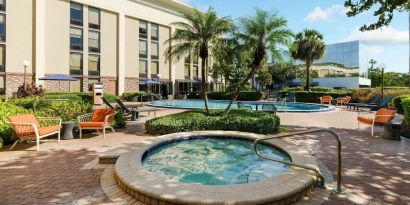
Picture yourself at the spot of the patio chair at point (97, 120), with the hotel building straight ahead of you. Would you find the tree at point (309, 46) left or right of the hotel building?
right

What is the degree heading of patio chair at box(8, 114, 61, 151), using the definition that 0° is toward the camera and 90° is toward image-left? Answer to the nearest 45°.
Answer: approximately 315°

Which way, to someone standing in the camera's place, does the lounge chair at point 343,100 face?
facing to the left of the viewer

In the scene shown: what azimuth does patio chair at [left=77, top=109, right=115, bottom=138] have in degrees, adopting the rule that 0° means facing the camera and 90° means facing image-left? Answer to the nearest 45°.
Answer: approximately 45°

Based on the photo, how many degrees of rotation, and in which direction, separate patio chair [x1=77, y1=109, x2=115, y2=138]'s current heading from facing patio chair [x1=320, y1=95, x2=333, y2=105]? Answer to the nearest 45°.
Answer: approximately 180°

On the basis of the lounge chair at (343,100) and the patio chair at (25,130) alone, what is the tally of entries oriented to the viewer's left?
1

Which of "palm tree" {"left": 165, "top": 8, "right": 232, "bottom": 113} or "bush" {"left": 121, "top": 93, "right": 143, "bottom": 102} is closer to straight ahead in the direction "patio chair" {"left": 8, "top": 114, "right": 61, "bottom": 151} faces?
the palm tree

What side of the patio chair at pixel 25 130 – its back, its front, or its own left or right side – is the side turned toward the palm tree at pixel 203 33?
left

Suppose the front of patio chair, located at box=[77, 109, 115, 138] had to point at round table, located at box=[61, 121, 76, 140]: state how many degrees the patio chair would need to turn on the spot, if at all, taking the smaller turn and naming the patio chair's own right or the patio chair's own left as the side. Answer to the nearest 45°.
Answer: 0° — it already faces it

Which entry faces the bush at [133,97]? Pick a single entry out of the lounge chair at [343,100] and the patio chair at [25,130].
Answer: the lounge chair

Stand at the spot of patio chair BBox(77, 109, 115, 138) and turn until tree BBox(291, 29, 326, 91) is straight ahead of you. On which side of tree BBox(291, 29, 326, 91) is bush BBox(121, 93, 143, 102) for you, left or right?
left
